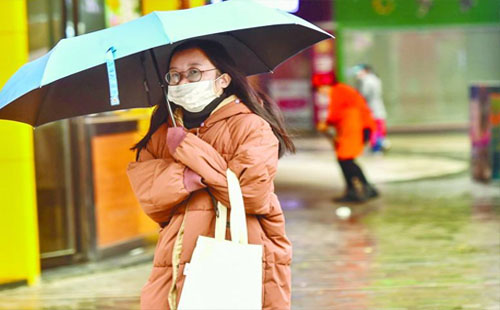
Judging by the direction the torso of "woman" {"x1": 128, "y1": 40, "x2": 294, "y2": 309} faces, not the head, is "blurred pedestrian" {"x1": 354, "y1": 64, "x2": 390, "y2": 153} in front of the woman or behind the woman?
behind

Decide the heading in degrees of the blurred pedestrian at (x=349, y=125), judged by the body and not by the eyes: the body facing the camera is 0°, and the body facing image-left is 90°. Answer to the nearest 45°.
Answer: approximately 90°

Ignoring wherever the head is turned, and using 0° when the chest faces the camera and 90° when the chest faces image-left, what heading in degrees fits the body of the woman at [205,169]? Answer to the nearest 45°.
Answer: approximately 45°
